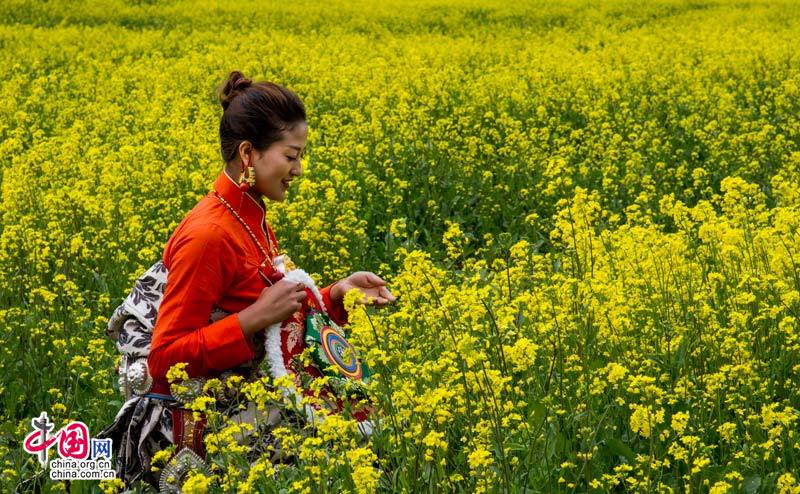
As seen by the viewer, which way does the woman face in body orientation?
to the viewer's right
